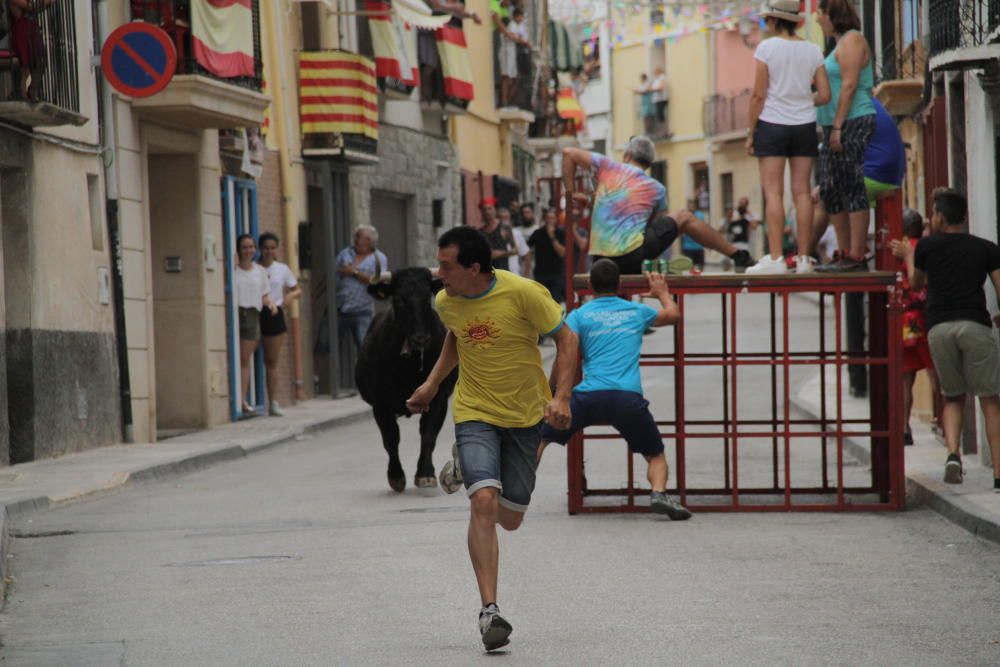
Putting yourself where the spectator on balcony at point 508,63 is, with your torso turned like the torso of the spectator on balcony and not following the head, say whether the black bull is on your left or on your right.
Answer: on your right

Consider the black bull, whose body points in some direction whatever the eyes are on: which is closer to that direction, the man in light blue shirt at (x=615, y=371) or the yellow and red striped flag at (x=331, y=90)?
the man in light blue shirt

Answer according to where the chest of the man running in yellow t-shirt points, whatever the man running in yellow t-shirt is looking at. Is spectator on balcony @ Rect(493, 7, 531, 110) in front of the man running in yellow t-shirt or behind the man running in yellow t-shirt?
behind

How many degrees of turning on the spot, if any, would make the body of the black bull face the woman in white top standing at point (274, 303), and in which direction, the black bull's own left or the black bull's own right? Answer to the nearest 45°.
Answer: approximately 180°

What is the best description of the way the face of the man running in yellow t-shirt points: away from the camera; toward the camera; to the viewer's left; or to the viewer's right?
to the viewer's left

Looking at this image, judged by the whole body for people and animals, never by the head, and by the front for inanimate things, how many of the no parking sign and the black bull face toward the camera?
2

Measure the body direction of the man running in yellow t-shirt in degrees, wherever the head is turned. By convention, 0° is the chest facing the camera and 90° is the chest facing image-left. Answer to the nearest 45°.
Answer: approximately 45°

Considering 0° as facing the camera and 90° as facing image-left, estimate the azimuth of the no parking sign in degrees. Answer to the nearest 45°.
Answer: approximately 0°

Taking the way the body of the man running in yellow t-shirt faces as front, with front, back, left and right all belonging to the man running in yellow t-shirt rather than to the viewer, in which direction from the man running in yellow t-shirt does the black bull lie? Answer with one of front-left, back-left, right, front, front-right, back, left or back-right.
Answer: back-right

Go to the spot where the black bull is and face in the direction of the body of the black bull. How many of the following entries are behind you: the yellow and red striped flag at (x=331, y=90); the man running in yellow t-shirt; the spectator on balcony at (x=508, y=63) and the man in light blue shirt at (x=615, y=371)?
2

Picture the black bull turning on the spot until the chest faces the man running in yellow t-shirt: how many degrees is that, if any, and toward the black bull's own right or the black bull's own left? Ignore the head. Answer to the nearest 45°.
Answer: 0° — it already faces them

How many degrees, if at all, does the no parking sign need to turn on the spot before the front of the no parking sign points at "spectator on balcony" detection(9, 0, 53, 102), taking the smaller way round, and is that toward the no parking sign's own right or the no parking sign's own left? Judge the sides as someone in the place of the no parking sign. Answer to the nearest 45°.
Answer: approximately 45° to the no parking sign's own right

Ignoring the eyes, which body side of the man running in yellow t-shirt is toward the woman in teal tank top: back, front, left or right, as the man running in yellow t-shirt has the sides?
back

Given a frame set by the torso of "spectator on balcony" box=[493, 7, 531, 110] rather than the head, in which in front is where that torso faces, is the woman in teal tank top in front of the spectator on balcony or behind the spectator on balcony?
in front
